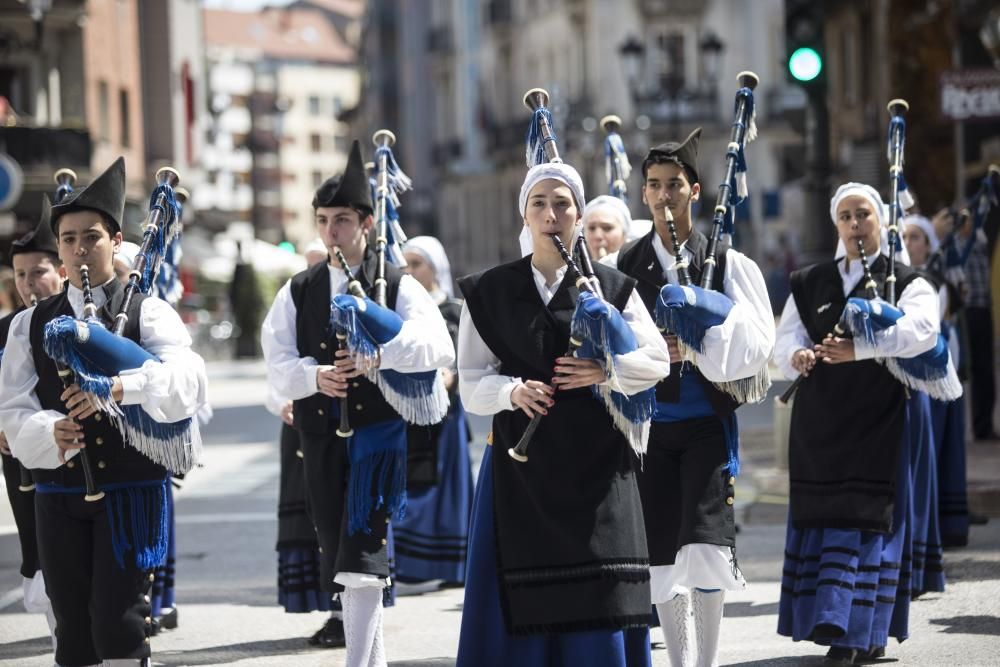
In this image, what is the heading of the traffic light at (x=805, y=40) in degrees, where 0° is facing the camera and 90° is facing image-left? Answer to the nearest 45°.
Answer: approximately 0°

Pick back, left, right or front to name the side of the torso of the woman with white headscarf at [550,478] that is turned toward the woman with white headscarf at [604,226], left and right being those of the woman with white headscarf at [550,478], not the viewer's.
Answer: back

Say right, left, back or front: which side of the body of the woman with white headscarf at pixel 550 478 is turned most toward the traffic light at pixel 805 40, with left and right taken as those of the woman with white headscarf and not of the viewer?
back

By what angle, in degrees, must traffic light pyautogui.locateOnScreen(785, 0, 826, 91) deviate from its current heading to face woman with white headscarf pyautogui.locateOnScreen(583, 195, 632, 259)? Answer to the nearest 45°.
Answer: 0° — it already faces them

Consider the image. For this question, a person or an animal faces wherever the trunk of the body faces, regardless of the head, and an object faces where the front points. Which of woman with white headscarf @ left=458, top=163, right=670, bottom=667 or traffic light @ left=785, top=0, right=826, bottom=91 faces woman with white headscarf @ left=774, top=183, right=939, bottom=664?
the traffic light

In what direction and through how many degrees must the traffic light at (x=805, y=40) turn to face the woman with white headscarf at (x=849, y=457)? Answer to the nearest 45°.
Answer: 0° — it already faces them

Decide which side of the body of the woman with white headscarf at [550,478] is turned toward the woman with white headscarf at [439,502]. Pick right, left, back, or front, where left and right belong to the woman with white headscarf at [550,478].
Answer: back

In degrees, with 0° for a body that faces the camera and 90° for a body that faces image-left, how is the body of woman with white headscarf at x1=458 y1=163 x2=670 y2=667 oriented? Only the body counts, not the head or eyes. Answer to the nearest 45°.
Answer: approximately 0°
